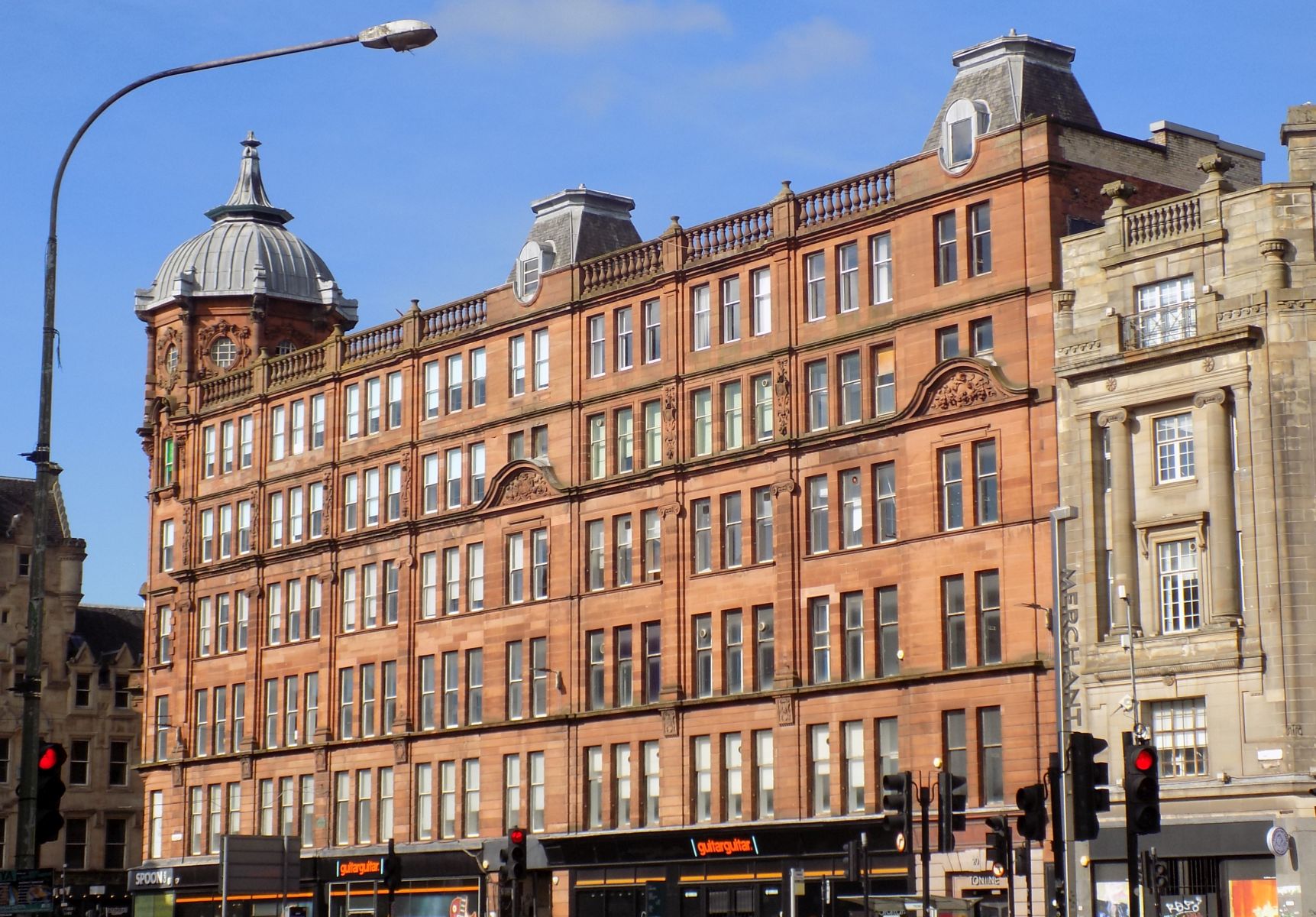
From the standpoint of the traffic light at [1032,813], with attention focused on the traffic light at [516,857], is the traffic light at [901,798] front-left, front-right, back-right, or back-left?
front-right

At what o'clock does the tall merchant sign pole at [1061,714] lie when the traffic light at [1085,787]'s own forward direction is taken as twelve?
The tall merchant sign pole is roughly at 9 o'clock from the traffic light.

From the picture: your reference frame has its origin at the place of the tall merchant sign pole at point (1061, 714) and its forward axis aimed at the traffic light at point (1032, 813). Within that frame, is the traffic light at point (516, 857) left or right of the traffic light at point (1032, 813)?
right

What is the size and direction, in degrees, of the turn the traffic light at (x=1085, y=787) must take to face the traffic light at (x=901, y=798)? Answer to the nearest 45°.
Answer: approximately 90° to its left

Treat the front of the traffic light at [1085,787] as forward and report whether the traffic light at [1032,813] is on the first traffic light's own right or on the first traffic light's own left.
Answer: on the first traffic light's own left

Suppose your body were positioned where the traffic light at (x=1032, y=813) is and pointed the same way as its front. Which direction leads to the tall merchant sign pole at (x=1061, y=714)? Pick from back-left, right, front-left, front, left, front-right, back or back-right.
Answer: back-right

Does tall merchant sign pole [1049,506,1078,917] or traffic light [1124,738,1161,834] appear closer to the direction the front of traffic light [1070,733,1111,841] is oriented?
the traffic light

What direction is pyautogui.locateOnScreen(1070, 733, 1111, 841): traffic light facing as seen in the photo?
to the viewer's right

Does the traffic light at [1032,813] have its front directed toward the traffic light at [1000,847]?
no

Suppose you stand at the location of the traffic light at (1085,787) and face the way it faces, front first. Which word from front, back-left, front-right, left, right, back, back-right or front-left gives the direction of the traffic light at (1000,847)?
left
